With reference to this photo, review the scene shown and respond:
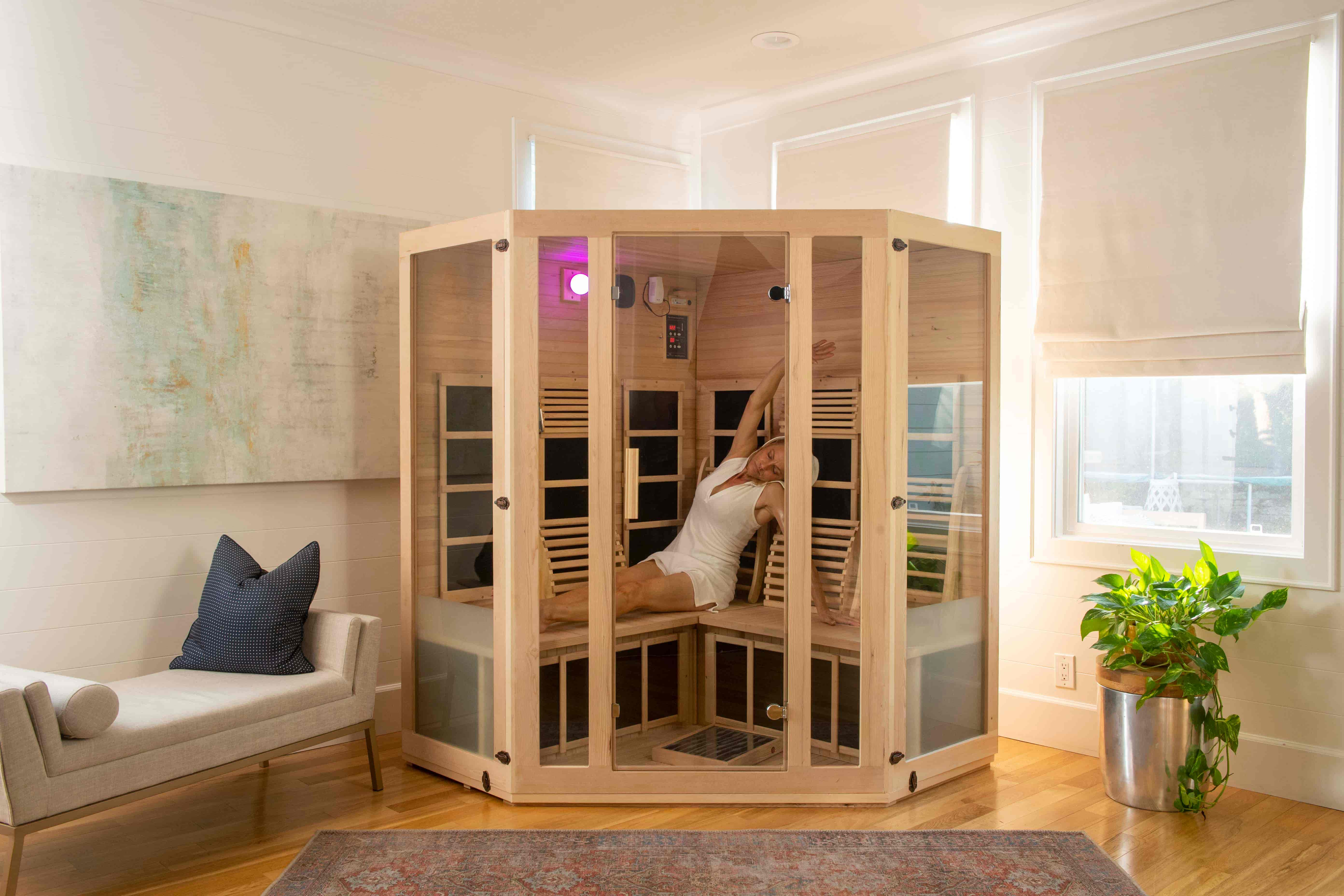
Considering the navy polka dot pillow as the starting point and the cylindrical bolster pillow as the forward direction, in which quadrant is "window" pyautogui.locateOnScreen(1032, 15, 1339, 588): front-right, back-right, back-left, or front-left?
back-left

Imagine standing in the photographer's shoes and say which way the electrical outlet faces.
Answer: facing the viewer and to the left of the viewer

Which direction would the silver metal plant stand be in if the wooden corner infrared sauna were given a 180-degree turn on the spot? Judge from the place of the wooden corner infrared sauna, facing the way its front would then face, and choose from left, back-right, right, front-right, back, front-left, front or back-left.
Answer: right

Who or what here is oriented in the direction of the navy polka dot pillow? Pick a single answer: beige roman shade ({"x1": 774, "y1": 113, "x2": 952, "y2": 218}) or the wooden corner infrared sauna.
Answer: the beige roman shade

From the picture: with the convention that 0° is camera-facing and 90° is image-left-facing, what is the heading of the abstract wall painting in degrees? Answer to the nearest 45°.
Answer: approximately 315°

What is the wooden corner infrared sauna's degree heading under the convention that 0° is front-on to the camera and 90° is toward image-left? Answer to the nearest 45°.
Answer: approximately 0°

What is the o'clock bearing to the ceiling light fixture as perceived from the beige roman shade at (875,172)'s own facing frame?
The ceiling light fixture is roughly at 12 o'clock from the beige roman shade.

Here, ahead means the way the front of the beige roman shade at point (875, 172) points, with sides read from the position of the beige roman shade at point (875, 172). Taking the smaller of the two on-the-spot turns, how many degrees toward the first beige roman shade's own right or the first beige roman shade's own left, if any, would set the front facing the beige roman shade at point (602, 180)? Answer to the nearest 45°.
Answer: approximately 45° to the first beige roman shade's own right

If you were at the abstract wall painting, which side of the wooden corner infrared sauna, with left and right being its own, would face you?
right

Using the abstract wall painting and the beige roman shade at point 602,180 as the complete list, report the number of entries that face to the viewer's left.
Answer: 0

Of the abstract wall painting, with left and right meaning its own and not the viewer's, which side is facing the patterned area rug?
front

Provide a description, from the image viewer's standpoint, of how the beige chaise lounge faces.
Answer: facing the viewer and to the right of the viewer

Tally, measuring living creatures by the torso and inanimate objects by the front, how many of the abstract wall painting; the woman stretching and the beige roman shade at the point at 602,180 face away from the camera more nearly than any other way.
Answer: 0

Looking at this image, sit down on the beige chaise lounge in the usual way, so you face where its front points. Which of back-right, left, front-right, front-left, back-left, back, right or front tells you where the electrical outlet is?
front-left

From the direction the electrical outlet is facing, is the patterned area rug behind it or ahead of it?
ahead
